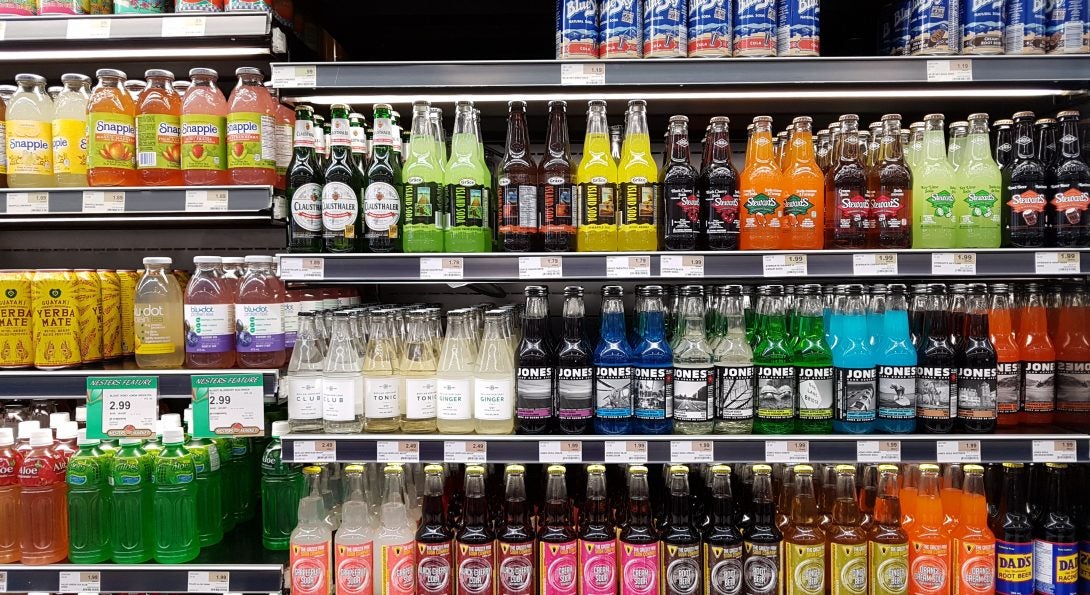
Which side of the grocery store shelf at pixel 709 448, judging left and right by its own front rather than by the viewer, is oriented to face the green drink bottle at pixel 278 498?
right

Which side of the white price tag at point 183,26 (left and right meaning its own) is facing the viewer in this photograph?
front

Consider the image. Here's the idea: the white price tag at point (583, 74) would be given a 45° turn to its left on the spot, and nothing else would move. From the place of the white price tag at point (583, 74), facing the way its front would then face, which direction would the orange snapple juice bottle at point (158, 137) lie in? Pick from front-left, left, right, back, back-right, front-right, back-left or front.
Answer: back-right

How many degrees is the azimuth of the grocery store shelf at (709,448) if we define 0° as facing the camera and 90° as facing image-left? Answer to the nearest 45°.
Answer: approximately 0°

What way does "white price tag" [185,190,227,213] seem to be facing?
toward the camera

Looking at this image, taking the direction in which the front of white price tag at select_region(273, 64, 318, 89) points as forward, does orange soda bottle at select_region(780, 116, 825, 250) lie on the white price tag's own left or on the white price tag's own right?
on the white price tag's own left

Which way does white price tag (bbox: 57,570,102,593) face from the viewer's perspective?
toward the camera

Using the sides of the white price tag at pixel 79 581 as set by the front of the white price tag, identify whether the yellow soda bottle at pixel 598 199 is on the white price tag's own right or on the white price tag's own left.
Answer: on the white price tag's own left

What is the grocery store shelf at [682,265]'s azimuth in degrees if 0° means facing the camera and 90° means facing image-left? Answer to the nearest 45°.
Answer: approximately 0°
